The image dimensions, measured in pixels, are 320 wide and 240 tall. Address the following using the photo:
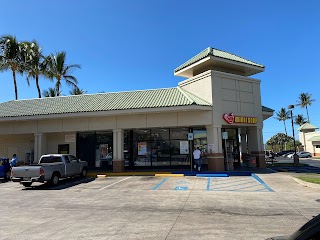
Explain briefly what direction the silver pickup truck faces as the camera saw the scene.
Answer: facing away from the viewer and to the right of the viewer

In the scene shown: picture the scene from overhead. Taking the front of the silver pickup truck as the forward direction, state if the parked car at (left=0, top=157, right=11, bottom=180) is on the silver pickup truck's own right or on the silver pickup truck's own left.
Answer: on the silver pickup truck's own left

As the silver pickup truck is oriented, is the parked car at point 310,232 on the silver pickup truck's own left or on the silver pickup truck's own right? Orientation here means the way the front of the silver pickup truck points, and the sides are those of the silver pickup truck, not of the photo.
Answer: on the silver pickup truck's own right

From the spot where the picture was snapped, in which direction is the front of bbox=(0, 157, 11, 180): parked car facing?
facing away from the viewer and to the right of the viewer

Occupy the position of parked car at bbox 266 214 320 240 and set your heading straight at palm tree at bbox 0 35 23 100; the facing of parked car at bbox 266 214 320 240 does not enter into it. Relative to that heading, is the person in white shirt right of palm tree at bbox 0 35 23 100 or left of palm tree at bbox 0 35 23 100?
right

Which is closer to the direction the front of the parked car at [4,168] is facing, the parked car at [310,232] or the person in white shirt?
the person in white shirt
